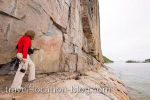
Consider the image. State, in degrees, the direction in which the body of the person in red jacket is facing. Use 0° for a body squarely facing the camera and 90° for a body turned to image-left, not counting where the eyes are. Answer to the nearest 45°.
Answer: approximately 270°
